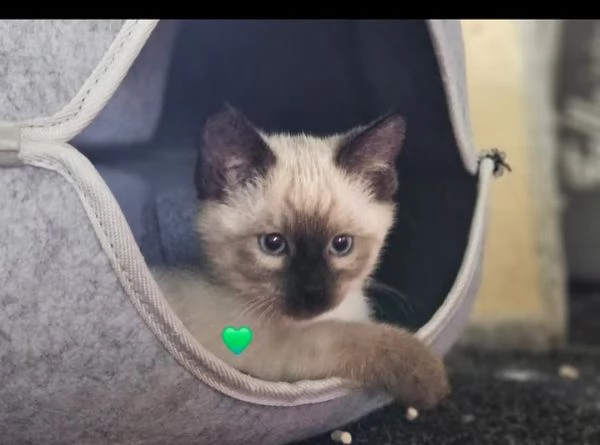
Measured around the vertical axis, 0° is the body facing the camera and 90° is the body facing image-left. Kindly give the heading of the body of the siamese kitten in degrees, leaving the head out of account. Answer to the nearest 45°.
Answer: approximately 315°
